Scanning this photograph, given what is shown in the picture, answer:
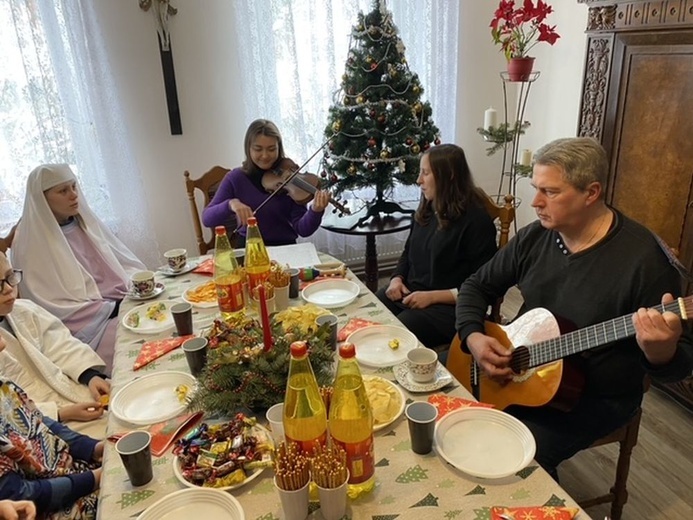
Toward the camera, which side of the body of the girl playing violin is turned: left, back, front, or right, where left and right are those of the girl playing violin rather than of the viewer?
front

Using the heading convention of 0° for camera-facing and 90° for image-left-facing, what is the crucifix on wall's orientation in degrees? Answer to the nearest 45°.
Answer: approximately 0°

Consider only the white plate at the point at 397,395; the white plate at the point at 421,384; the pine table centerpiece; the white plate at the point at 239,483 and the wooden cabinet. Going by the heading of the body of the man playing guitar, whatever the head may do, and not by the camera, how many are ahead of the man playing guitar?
4

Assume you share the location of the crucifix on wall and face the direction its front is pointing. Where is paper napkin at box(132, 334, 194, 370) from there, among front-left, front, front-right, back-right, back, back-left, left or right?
front

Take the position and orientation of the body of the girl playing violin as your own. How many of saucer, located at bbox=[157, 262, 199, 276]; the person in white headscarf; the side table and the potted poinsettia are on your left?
2

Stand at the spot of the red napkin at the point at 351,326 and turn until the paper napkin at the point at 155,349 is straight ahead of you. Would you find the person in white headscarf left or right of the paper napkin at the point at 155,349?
right

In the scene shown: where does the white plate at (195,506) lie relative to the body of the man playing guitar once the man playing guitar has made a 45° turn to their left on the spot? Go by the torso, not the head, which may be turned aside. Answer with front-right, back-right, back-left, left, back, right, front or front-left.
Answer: front-right

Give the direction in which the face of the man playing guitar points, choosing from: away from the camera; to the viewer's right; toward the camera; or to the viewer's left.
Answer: to the viewer's left

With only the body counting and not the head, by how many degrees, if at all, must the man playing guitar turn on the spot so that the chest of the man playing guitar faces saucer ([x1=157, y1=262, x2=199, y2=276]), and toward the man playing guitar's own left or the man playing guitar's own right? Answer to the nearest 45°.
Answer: approximately 45° to the man playing guitar's own right

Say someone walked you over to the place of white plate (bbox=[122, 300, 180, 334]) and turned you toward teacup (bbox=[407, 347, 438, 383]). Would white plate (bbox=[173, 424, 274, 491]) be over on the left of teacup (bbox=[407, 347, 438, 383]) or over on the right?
right

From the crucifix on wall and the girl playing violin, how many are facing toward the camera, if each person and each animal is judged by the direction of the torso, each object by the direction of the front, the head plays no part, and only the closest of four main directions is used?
2

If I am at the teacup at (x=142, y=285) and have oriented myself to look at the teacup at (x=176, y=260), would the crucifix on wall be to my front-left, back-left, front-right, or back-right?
front-left

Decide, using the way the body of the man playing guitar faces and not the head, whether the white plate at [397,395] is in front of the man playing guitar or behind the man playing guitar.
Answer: in front

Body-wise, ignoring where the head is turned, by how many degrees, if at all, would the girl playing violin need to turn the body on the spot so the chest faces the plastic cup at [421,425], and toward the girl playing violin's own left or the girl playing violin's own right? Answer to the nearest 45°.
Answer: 0° — they already face it

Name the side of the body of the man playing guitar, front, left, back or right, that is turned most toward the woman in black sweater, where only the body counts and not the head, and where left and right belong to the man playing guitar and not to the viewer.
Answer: right

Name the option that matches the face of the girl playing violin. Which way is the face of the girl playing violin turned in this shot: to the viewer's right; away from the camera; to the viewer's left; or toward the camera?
toward the camera

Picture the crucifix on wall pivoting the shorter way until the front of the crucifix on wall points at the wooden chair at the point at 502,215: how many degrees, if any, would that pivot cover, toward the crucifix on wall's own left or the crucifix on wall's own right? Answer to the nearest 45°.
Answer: approximately 45° to the crucifix on wall's own left

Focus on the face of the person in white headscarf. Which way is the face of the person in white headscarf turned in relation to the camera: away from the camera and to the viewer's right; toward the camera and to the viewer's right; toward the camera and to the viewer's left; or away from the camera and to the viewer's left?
toward the camera and to the viewer's right

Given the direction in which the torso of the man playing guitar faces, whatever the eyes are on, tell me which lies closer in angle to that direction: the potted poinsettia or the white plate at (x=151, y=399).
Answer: the white plate

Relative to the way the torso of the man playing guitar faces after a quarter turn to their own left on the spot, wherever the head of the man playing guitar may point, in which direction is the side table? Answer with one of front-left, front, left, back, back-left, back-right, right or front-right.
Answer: back
